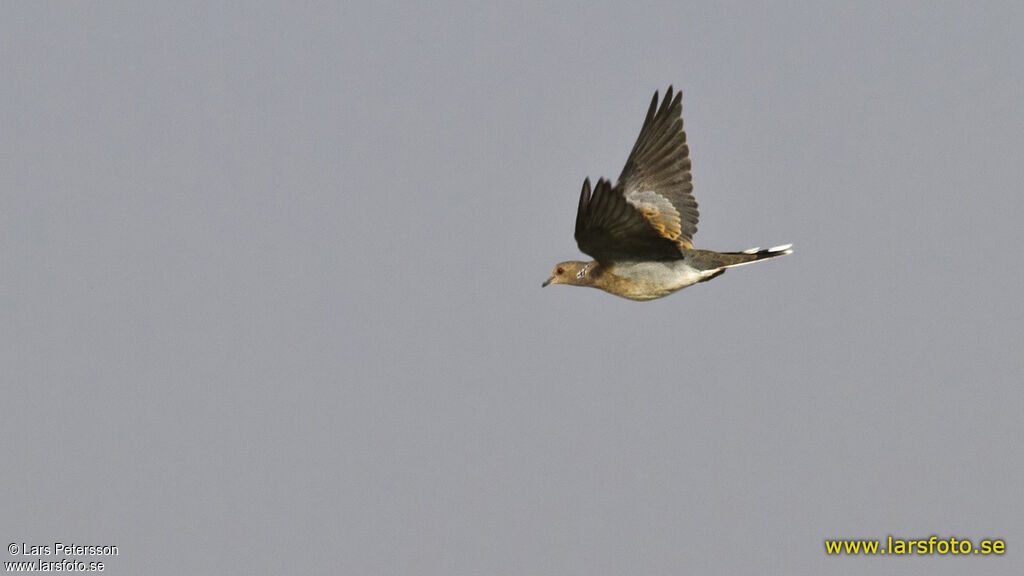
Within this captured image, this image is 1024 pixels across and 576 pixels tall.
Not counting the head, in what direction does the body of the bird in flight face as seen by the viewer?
to the viewer's left
